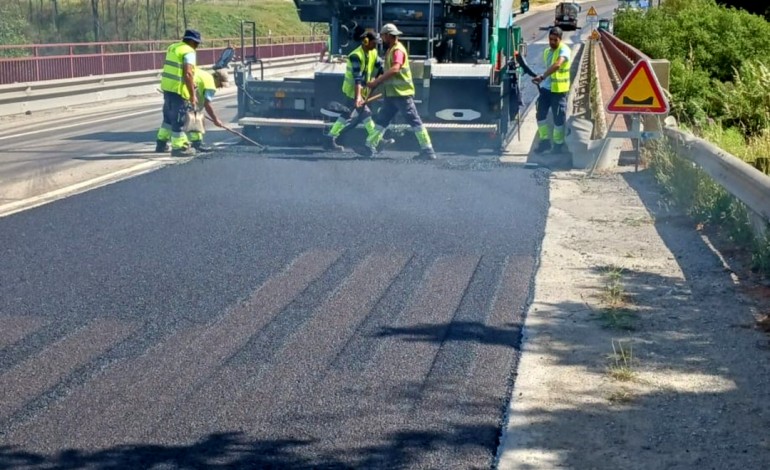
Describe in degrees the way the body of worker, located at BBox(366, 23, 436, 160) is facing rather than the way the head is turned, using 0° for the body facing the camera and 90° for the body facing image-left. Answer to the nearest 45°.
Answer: approximately 90°

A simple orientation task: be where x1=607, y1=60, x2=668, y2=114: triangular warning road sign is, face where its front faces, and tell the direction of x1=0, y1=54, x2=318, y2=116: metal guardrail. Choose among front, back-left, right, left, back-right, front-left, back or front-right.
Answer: back-right

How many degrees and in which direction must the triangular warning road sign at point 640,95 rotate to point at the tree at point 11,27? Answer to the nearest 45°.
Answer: approximately 135° to its right

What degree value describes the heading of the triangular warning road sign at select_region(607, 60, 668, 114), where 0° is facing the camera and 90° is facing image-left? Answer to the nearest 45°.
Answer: approximately 0°

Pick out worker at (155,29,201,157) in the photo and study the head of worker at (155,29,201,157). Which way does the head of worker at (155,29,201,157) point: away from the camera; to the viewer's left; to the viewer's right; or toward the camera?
to the viewer's right

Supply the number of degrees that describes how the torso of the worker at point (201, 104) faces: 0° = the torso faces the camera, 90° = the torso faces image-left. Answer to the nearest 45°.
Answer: approximately 270°

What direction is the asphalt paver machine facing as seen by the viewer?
away from the camera

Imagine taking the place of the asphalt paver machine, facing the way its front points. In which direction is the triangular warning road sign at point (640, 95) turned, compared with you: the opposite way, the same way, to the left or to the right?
the opposite way

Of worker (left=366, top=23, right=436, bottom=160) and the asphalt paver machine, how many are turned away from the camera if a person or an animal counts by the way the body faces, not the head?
1

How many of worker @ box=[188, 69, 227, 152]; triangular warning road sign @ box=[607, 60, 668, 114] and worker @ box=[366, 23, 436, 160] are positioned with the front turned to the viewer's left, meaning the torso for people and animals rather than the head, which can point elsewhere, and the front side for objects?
1
